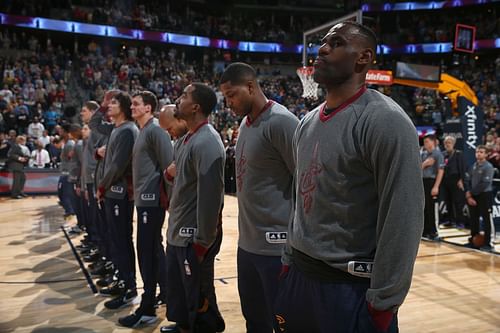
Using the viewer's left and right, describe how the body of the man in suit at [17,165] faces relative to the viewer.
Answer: facing to the right of the viewer

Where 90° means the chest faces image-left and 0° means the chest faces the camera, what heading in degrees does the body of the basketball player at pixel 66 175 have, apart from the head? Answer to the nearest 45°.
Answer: approximately 90°

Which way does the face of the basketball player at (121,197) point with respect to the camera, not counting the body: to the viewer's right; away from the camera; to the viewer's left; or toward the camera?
to the viewer's left

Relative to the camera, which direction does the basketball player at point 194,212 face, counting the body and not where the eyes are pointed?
to the viewer's left

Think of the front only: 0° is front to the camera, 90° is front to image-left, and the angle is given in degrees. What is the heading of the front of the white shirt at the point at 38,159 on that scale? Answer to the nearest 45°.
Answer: approximately 0°
